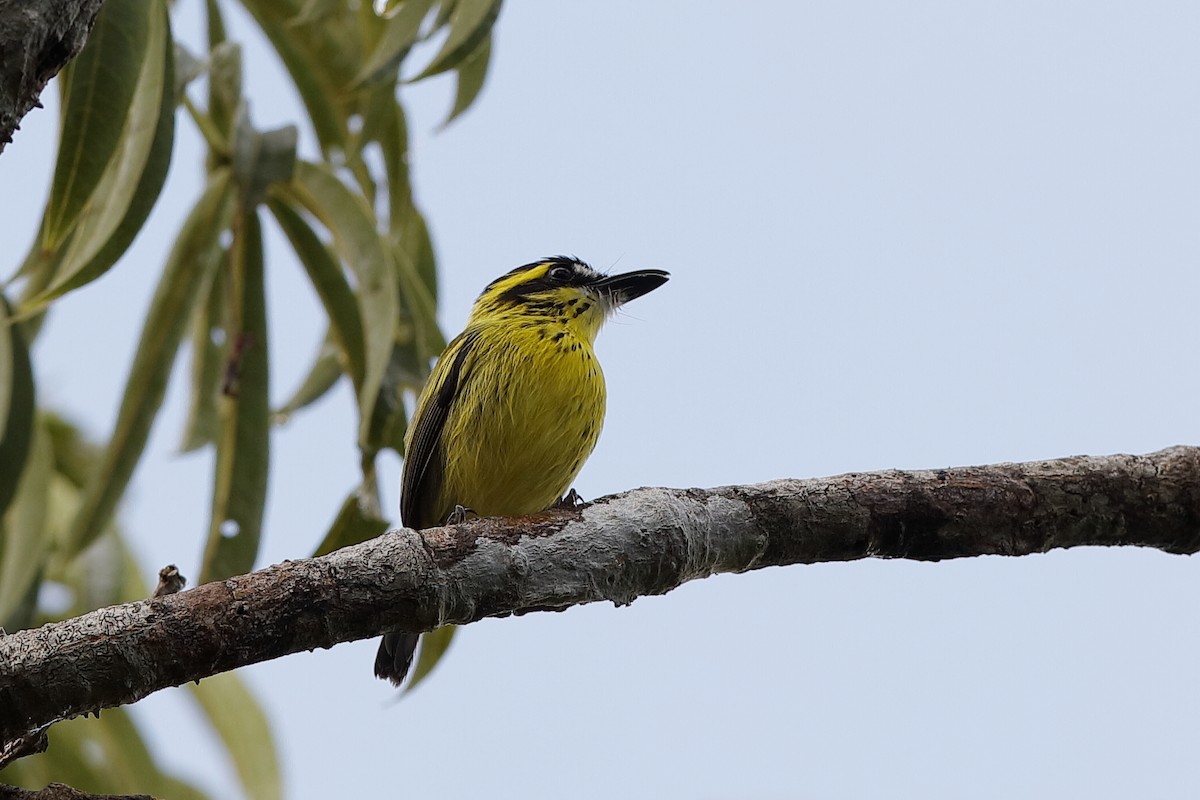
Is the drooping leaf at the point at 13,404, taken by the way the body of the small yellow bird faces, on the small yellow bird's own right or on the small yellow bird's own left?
on the small yellow bird's own right

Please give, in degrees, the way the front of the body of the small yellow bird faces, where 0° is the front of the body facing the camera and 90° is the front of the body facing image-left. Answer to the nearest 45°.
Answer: approximately 315°

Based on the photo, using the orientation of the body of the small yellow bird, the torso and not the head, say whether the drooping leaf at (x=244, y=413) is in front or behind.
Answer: behind

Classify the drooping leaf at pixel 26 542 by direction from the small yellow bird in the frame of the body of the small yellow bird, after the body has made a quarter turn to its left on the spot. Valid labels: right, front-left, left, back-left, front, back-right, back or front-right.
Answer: back-left

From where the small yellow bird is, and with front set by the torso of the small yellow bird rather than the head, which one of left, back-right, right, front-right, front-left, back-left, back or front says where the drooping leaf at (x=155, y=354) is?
back-right
